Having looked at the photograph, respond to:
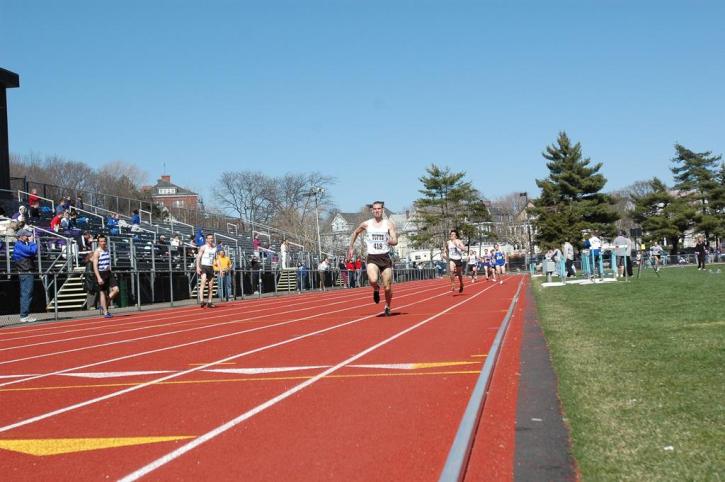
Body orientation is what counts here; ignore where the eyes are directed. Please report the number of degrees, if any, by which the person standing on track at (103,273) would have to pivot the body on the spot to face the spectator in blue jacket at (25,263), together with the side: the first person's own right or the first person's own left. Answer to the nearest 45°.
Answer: approximately 90° to the first person's own right

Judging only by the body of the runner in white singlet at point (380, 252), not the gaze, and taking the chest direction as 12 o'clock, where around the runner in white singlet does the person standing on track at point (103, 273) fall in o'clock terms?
The person standing on track is roughly at 4 o'clock from the runner in white singlet.

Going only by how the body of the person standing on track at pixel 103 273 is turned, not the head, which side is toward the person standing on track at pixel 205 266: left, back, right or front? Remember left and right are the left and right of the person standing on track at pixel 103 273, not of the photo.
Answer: left

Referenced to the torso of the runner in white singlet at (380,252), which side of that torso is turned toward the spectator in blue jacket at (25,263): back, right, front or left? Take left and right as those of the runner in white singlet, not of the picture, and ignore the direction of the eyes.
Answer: right

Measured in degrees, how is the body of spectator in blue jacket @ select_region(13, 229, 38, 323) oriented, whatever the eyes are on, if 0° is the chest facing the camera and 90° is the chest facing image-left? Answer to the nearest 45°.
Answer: approximately 270°

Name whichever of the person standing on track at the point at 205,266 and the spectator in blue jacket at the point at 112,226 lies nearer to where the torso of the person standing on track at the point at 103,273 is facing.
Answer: the person standing on track

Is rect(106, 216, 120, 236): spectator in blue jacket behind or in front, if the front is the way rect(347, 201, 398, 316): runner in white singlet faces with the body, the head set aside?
behind

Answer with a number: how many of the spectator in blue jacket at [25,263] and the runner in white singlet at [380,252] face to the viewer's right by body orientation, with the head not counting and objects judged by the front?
1

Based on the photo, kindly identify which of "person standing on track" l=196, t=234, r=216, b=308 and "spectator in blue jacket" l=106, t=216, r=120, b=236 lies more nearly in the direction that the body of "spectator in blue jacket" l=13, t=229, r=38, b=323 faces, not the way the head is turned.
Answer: the person standing on track
